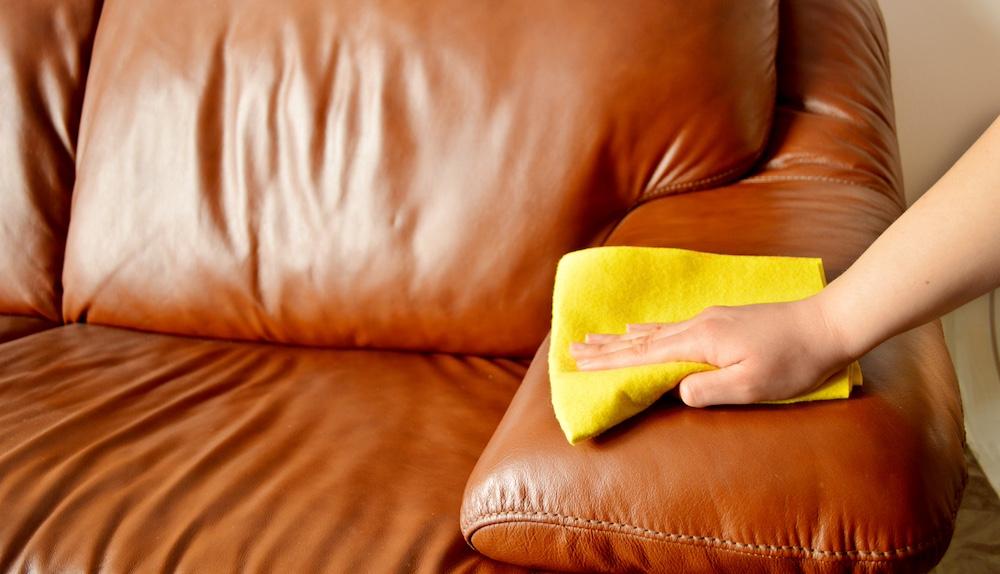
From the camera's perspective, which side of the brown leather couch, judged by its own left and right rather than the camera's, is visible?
front
